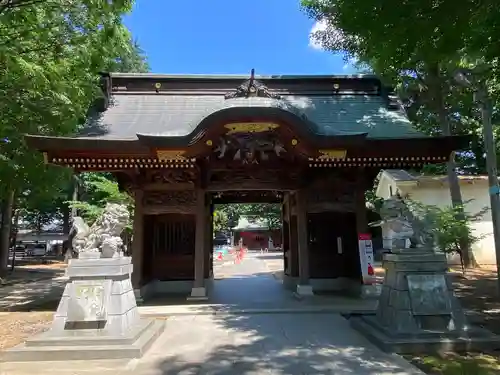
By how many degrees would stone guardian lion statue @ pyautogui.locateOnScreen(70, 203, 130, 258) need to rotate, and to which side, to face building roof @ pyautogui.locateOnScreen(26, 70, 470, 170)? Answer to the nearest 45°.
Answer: approximately 90° to its left

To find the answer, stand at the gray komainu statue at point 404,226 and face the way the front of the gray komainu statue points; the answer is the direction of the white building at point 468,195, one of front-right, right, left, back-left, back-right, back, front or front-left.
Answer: back-right

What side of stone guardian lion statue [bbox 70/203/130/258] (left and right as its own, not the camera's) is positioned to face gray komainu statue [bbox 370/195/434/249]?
front

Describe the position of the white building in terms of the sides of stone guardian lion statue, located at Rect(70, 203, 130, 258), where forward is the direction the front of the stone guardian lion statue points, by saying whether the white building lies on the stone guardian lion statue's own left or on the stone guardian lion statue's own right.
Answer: on the stone guardian lion statue's own left

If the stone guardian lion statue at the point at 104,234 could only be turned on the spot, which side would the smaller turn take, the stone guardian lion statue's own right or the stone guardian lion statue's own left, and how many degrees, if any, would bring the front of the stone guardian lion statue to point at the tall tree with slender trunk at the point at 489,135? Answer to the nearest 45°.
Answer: approximately 45° to the stone guardian lion statue's own left

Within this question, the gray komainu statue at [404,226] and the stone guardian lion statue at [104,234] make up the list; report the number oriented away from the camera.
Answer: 0

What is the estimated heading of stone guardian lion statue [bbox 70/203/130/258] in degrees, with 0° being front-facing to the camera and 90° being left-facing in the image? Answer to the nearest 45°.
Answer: approximately 315°

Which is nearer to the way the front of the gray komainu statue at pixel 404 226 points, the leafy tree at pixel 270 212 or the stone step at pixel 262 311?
the stone step

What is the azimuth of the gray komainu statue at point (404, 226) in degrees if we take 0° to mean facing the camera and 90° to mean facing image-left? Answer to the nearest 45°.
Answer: approximately 45°

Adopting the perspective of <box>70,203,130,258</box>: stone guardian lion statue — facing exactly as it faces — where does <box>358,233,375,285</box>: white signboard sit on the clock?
The white signboard is roughly at 10 o'clock from the stone guardian lion statue.

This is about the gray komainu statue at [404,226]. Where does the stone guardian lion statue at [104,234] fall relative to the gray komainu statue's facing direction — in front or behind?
in front
